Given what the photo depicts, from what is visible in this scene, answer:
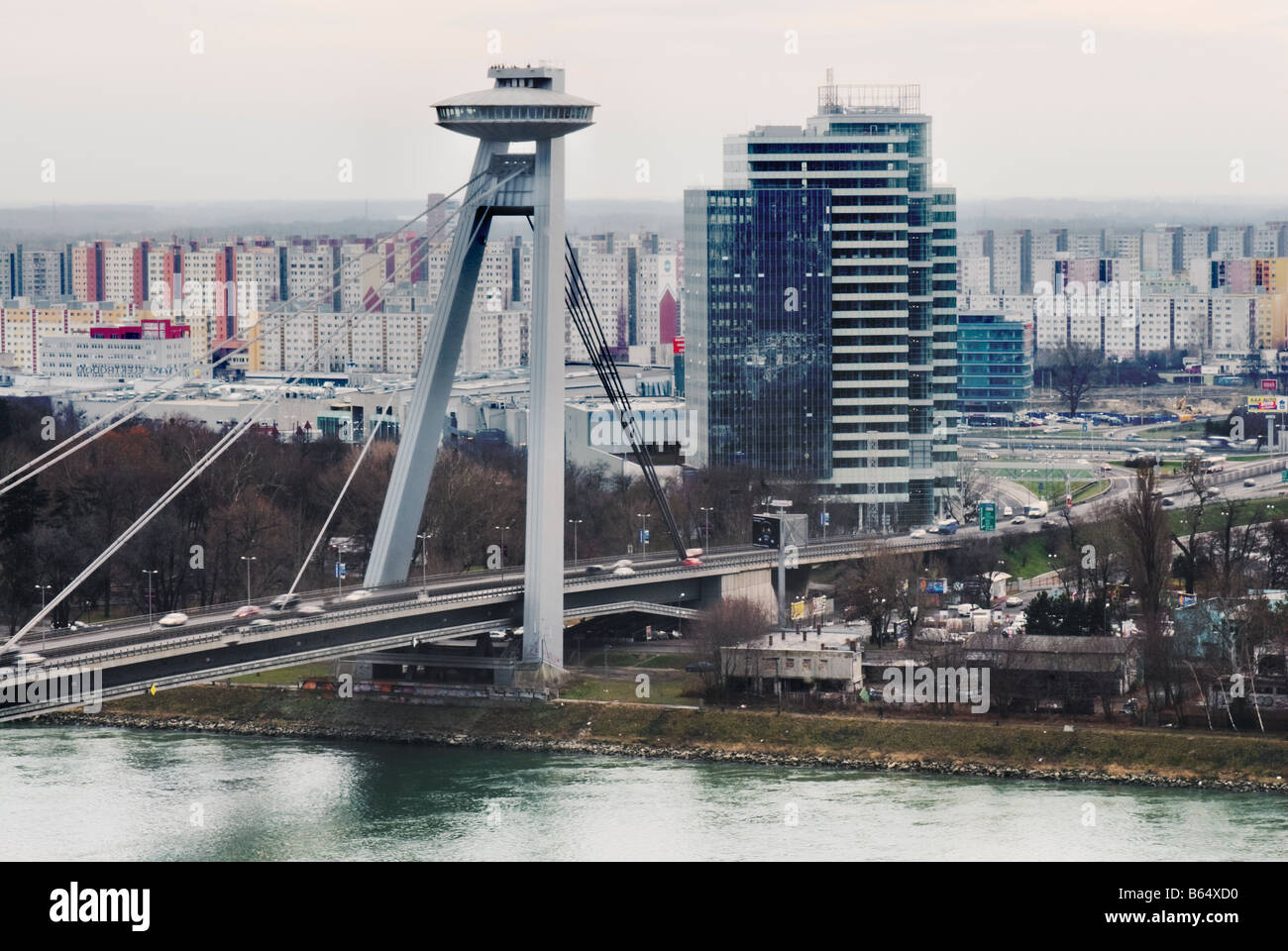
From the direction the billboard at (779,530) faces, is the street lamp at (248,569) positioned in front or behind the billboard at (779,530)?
in front

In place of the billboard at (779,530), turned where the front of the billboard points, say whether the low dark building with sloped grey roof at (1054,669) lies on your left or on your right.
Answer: on your left

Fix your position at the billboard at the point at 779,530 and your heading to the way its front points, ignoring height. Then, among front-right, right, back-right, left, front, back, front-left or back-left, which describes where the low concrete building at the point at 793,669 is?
front-left

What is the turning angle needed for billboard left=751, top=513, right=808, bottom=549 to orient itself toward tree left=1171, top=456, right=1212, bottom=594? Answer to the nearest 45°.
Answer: approximately 135° to its left

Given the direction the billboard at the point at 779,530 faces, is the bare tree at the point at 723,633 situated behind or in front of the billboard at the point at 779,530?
in front

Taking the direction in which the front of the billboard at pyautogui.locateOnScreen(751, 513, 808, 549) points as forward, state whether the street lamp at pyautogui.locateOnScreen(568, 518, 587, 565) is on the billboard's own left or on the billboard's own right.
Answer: on the billboard's own right

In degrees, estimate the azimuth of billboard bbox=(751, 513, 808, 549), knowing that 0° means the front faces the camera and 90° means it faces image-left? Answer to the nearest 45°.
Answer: approximately 45°

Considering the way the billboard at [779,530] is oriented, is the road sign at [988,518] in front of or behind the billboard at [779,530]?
behind

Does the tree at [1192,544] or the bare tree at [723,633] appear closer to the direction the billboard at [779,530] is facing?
the bare tree

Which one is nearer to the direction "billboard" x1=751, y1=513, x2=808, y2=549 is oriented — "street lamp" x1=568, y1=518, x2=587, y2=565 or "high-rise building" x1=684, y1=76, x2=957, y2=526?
the street lamp

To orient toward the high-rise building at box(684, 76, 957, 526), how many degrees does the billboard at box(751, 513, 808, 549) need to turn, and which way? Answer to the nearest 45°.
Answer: approximately 135° to its right

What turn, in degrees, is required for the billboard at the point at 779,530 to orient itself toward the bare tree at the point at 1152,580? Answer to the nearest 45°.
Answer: approximately 90° to its left
